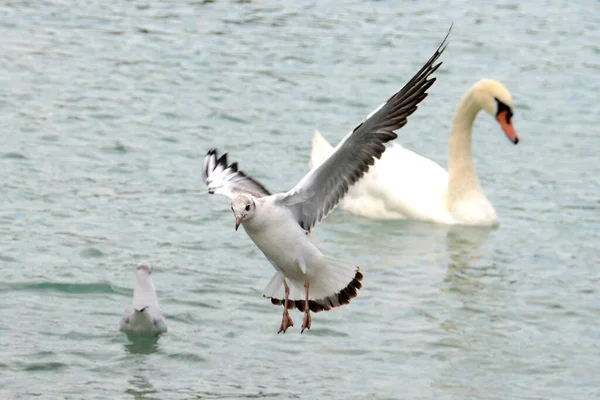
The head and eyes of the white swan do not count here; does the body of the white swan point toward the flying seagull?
no

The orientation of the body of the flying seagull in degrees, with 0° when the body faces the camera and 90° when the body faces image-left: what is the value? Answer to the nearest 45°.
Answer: approximately 45°

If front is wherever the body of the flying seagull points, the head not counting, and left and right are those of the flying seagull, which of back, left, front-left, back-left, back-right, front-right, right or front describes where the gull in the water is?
right

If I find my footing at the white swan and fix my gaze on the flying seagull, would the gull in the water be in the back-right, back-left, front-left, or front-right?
front-right

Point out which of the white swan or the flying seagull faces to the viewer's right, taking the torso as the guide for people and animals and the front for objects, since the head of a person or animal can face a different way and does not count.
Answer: the white swan

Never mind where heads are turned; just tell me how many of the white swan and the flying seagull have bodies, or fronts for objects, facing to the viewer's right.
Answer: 1

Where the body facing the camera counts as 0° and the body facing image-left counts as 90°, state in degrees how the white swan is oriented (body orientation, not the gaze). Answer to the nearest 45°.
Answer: approximately 270°

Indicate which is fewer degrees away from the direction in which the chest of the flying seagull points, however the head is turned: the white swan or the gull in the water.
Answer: the gull in the water

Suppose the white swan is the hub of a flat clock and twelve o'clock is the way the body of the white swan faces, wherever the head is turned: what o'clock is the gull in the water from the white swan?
The gull in the water is roughly at 4 o'clock from the white swan.
